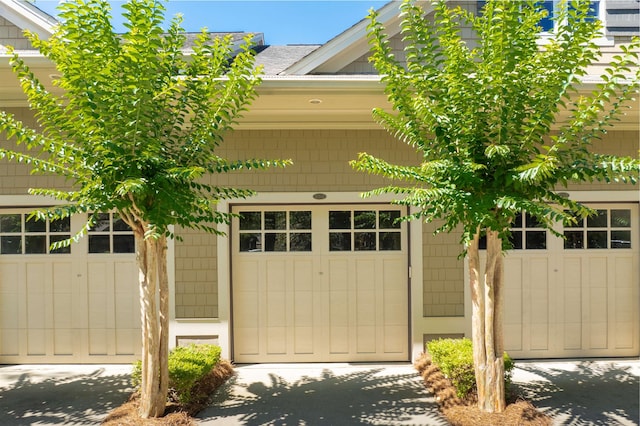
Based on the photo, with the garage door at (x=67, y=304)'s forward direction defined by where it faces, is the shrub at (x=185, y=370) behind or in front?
in front

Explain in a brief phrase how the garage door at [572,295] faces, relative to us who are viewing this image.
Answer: facing the viewer

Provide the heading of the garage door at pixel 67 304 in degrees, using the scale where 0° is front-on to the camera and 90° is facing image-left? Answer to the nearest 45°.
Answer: approximately 0°

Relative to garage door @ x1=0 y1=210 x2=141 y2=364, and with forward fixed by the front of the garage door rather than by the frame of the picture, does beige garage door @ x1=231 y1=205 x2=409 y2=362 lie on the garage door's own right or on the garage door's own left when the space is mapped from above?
on the garage door's own left

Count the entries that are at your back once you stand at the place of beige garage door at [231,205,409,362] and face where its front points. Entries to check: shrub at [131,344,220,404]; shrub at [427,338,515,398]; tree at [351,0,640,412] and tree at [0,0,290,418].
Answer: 0

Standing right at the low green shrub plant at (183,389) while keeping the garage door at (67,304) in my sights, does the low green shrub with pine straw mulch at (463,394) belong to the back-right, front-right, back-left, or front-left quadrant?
back-right

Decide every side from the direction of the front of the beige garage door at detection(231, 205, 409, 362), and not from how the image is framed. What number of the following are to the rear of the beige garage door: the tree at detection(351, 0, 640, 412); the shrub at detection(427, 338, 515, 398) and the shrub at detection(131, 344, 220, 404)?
0

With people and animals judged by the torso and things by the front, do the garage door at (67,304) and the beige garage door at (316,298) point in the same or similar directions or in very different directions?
same or similar directions

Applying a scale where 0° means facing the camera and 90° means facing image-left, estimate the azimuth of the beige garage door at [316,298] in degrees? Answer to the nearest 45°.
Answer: approximately 0°

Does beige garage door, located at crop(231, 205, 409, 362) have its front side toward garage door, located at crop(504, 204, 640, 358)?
no

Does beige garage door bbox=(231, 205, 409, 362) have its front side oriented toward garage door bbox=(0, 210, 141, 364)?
no

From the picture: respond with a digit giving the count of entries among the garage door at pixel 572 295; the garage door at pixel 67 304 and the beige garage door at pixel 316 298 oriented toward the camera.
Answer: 3

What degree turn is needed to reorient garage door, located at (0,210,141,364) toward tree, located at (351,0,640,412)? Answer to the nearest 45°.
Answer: approximately 45° to its left

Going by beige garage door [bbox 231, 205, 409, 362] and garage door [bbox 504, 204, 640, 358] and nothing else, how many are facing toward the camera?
2

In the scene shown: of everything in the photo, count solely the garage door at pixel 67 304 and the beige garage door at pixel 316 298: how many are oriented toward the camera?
2

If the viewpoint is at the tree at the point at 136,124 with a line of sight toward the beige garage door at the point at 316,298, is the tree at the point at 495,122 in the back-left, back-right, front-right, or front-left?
front-right
